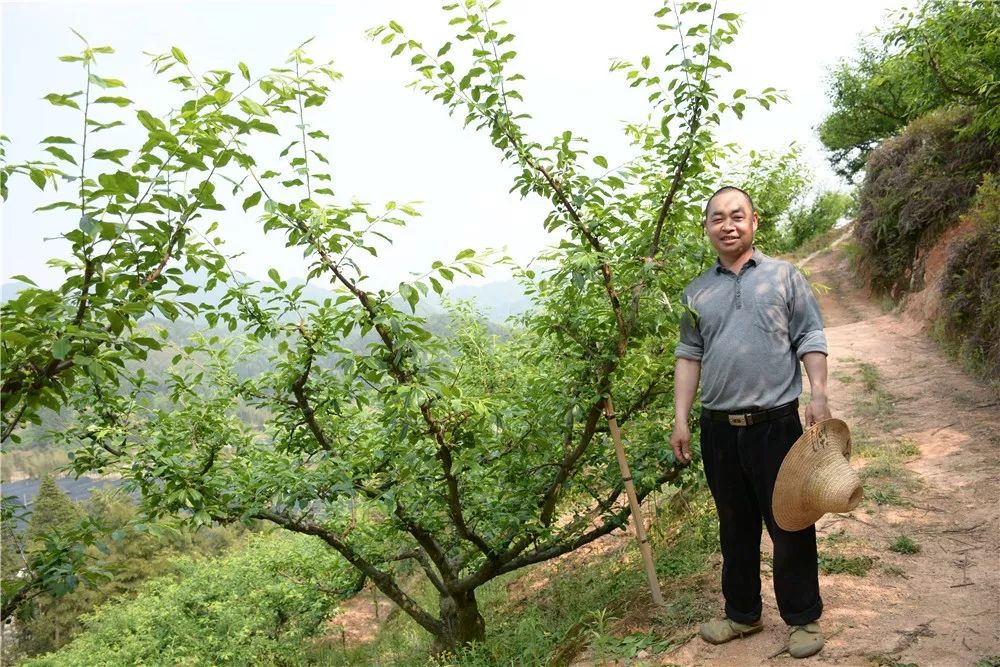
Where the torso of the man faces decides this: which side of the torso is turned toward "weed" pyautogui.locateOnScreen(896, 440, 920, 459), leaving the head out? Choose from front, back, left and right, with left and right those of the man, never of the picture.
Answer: back

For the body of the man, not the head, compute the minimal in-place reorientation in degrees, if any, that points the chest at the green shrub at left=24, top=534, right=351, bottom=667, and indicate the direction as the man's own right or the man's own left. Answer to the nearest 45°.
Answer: approximately 135° to the man's own right

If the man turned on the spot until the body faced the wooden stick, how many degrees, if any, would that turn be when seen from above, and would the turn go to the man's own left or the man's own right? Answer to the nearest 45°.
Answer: approximately 135° to the man's own right

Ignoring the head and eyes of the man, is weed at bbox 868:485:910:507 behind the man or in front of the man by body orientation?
behind

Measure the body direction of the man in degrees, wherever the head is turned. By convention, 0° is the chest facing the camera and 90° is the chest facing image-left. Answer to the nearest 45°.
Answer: approximately 0°

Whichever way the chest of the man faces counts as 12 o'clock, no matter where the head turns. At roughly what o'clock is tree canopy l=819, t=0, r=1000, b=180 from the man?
The tree canopy is roughly at 7 o'clock from the man.

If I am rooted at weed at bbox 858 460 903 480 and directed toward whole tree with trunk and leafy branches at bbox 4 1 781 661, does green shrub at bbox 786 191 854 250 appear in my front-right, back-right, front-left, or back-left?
back-right

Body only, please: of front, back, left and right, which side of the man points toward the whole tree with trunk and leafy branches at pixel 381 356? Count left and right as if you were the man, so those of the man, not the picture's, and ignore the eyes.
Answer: right

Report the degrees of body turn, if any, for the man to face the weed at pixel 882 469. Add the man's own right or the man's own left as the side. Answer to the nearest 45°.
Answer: approximately 180°

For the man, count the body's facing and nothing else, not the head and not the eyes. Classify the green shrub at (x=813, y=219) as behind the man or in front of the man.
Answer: behind

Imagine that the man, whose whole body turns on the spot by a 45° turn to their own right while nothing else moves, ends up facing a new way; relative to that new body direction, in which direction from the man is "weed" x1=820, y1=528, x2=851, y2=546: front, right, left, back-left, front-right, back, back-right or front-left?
back-right
